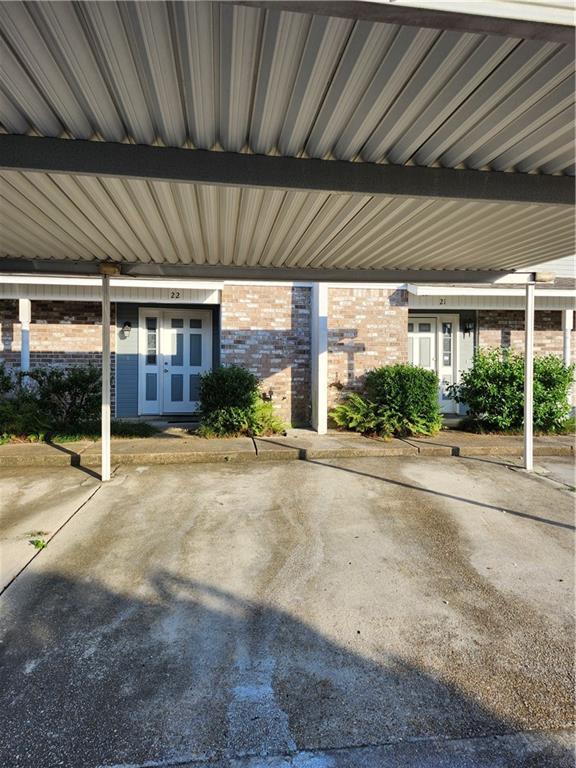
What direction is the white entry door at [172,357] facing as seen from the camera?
toward the camera

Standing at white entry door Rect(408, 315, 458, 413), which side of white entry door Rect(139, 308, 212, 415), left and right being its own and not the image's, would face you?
left

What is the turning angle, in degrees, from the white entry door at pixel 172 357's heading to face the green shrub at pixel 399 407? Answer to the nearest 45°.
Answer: approximately 45° to its left

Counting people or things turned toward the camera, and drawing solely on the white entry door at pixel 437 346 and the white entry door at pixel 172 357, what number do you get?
2

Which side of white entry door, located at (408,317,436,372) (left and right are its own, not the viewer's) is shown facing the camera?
front

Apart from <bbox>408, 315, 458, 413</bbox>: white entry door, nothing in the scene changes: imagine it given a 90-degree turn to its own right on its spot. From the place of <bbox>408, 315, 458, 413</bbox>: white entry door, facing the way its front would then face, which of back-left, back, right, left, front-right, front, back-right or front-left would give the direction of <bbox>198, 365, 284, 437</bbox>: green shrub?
front-left

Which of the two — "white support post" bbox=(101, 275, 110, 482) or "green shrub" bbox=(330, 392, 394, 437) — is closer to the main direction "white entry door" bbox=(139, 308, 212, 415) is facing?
the white support post

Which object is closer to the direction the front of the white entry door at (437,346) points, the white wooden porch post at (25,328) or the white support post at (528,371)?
the white support post

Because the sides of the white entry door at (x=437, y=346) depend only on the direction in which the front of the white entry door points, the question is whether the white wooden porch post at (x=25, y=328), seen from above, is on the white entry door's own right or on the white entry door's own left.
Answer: on the white entry door's own right

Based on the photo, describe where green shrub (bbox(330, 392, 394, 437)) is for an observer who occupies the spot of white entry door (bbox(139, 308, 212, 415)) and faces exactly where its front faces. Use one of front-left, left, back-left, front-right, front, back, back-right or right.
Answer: front-left

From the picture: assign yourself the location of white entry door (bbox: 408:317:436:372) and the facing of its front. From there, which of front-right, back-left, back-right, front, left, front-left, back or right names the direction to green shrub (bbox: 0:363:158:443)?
front-right

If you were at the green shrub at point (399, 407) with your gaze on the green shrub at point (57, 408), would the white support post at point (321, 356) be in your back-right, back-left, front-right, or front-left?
front-right

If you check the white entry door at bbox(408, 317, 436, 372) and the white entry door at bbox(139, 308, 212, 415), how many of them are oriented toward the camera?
2

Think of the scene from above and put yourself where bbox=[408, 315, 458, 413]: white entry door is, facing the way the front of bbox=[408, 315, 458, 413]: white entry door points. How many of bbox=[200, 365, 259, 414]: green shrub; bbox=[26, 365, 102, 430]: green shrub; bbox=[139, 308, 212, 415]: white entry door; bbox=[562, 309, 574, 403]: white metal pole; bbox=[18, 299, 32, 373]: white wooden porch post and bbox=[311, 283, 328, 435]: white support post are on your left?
1

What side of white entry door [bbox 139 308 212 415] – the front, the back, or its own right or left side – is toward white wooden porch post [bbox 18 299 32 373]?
right

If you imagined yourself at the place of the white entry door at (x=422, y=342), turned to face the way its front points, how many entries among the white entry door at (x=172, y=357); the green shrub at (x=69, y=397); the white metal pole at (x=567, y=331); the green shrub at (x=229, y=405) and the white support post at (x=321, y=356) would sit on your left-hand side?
1

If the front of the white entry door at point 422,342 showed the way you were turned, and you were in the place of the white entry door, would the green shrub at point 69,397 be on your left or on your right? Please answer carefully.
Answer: on your right

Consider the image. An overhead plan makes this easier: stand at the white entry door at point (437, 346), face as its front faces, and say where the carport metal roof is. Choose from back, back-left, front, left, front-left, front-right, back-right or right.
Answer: front

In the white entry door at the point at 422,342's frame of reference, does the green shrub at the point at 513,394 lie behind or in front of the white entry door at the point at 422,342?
in front
